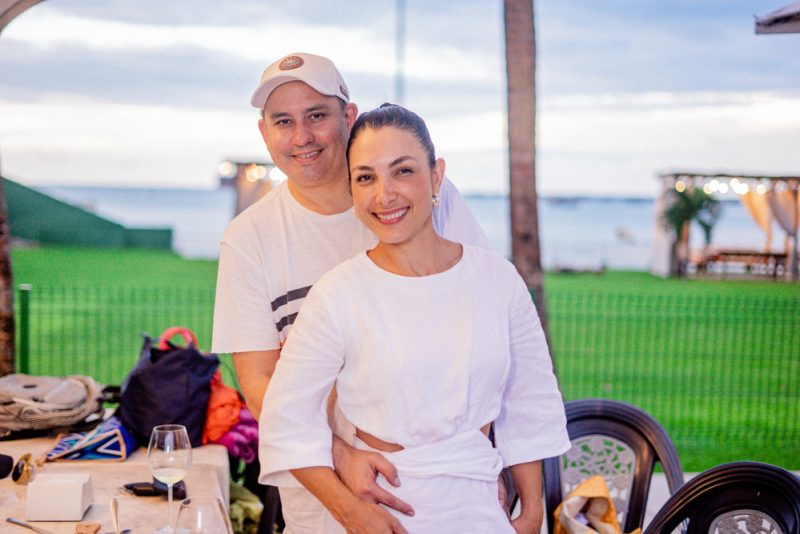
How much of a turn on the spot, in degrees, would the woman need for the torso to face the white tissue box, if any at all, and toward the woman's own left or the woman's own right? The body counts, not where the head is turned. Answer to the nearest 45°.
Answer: approximately 135° to the woman's own right

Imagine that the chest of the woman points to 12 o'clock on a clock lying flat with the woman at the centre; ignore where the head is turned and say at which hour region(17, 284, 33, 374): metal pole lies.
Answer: The metal pole is roughly at 5 o'clock from the woman.

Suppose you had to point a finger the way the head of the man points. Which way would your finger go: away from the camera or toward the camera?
toward the camera

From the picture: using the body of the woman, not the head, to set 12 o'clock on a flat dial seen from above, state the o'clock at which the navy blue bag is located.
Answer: The navy blue bag is roughly at 5 o'clock from the woman.

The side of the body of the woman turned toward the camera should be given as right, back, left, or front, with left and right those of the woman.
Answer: front

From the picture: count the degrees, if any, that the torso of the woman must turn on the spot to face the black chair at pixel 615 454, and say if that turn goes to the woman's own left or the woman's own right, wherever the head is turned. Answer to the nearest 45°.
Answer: approximately 135° to the woman's own left

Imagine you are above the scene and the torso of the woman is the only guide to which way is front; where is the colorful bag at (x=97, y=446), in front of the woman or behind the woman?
behind

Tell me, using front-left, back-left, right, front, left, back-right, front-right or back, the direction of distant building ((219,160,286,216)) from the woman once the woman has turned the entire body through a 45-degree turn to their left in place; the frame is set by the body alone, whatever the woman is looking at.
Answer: back-left

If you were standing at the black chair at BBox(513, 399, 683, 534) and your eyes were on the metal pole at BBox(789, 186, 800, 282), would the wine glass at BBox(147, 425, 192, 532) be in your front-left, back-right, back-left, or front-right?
back-left

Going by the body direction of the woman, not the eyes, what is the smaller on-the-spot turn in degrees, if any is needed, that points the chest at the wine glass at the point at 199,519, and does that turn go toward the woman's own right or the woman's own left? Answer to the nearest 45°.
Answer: approximately 90° to the woman's own right
